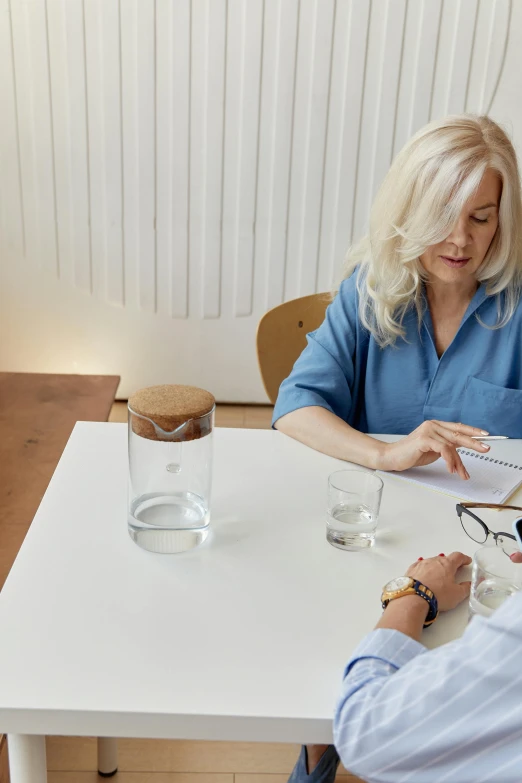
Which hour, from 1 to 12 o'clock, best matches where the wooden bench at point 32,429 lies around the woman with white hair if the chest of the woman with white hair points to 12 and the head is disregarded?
The wooden bench is roughly at 3 o'clock from the woman with white hair.

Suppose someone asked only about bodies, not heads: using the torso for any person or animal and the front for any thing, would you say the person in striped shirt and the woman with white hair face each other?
yes

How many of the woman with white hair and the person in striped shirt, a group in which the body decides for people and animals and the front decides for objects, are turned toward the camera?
1

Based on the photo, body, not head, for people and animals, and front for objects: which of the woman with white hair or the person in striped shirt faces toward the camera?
the woman with white hair

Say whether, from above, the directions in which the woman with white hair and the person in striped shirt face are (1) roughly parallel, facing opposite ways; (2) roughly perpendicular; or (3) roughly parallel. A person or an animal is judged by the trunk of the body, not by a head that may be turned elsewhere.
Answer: roughly parallel, facing opposite ways

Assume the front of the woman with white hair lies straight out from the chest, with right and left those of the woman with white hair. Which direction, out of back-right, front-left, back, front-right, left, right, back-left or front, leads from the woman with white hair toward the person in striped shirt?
front

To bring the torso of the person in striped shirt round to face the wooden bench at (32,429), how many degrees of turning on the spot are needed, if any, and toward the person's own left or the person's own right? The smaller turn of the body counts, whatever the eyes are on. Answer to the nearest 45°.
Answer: approximately 45° to the person's own left

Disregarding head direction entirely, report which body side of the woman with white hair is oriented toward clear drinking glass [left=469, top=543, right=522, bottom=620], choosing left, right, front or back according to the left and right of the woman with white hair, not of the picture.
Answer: front

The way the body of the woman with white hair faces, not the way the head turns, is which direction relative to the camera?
toward the camera

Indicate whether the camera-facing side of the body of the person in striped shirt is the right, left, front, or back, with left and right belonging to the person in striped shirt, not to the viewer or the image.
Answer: back
